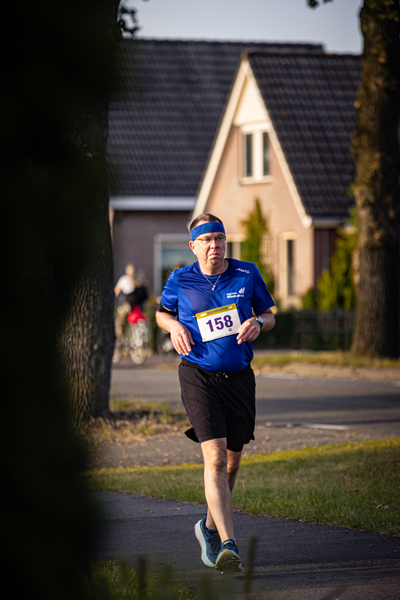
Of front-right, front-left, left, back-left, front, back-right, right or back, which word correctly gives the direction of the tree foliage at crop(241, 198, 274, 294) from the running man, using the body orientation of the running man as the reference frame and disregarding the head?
back

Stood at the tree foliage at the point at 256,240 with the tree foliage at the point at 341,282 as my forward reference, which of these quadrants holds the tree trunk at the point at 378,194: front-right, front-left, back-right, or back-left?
front-right

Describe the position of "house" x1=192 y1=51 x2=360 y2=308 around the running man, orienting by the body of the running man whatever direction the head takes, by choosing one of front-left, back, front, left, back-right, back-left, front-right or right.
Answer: back

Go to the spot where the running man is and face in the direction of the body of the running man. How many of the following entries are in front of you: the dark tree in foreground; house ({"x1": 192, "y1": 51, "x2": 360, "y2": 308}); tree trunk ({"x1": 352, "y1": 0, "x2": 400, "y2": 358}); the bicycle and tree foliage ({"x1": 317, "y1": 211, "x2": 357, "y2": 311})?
1

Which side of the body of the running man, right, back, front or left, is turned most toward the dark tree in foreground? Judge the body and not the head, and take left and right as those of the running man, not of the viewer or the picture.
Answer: front

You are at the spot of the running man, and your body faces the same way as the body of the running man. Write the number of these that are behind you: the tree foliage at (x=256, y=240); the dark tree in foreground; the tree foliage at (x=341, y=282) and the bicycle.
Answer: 3

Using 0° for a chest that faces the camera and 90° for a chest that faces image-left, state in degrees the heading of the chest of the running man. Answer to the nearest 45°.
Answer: approximately 0°

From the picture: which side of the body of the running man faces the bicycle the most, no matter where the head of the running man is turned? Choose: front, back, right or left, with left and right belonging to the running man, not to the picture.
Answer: back

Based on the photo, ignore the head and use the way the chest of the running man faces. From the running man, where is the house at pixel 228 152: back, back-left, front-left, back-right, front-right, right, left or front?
back

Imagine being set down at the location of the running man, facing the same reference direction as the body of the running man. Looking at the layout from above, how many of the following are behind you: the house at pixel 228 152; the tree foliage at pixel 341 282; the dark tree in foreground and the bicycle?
3

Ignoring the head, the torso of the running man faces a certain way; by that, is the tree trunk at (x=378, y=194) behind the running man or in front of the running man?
behind

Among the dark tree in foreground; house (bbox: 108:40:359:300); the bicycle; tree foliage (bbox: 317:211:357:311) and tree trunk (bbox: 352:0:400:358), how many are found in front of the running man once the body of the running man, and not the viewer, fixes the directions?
1

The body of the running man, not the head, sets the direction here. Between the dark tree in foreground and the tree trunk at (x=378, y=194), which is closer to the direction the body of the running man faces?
the dark tree in foreground

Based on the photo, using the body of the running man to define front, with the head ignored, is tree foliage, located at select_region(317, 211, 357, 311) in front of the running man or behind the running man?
behind
